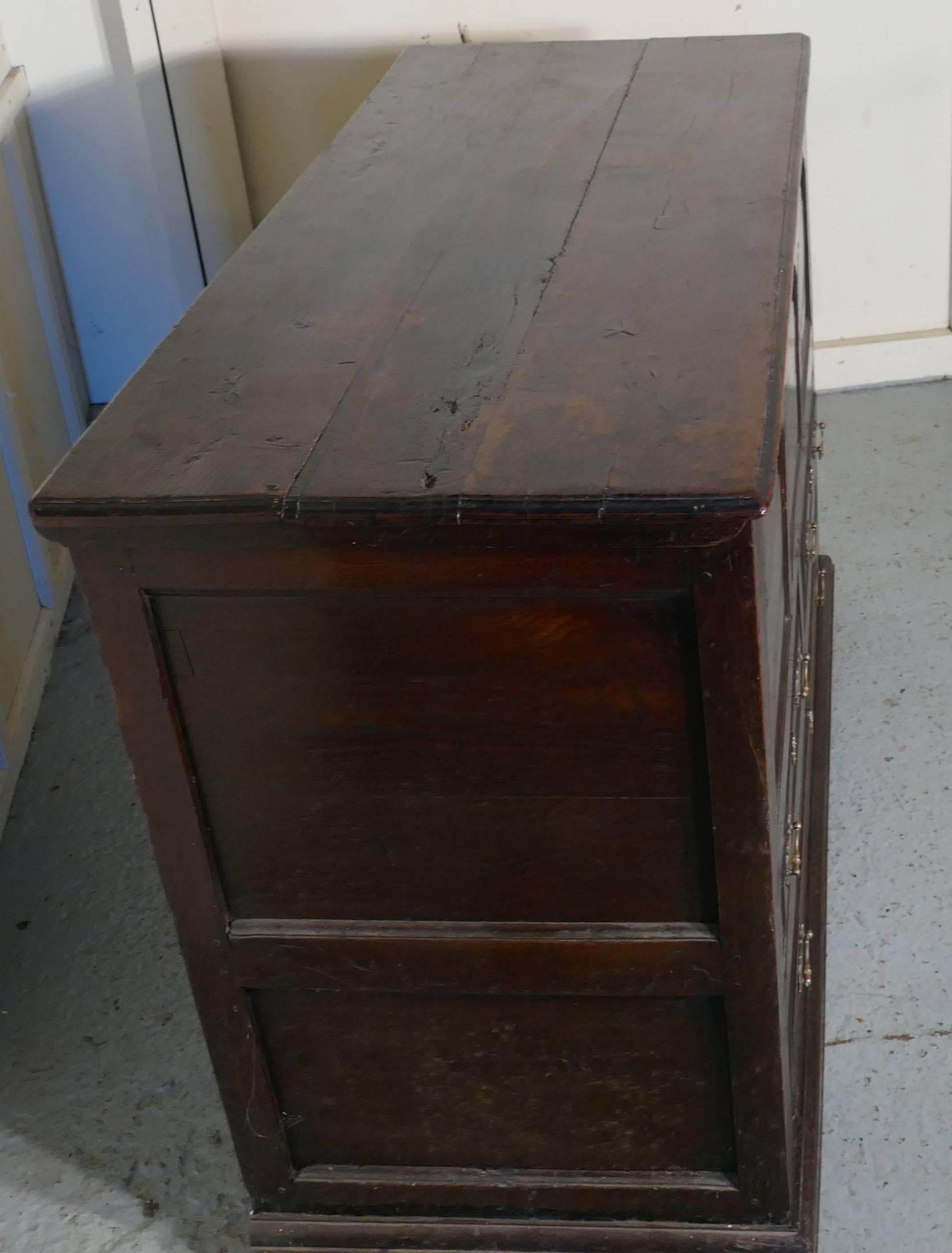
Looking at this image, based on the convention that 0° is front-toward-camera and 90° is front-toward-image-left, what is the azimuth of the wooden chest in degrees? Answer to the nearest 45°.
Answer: approximately 270°
